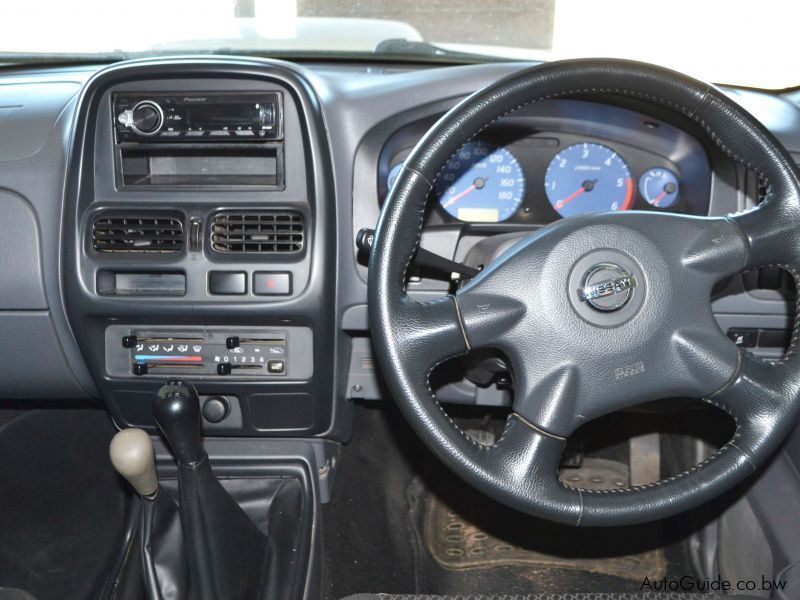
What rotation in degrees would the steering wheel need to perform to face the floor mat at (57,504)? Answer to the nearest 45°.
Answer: approximately 90° to its right

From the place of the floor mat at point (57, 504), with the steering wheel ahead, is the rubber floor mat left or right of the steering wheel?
left

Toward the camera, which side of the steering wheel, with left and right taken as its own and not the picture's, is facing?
front
